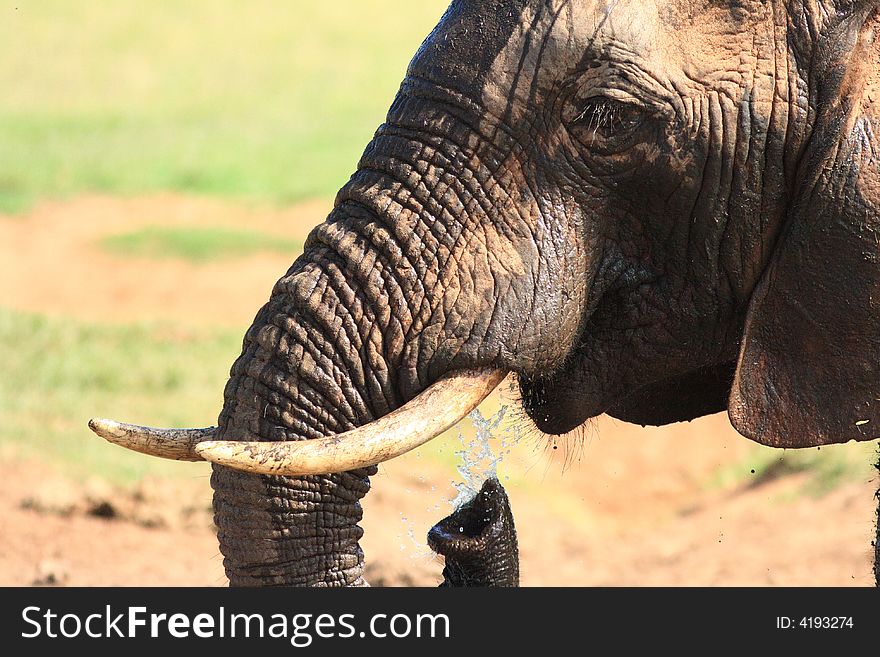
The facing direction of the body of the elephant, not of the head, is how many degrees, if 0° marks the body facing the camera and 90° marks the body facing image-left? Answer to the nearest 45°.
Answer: approximately 90°
